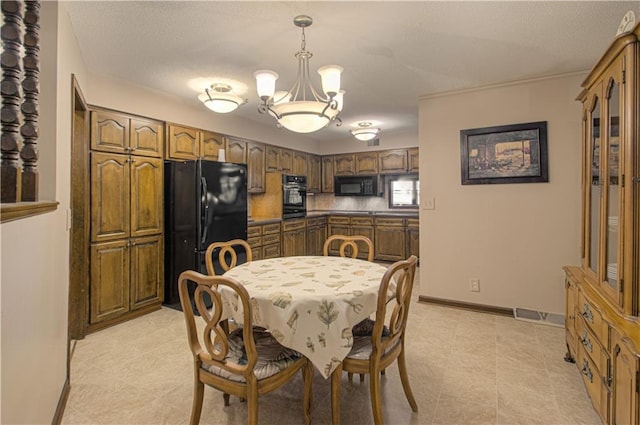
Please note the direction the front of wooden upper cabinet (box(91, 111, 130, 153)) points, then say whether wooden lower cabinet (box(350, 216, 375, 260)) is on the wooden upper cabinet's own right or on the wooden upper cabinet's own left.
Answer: on the wooden upper cabinet's own left

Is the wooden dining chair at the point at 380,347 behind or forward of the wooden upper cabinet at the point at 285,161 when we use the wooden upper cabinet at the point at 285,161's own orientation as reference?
forward

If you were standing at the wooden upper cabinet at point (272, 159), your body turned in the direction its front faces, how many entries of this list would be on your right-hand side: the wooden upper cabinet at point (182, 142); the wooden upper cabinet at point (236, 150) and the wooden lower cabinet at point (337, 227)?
2

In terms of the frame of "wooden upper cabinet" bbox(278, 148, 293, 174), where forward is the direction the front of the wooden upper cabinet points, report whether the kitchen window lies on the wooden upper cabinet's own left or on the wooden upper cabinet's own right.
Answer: on the wooden upper cabinet's own left

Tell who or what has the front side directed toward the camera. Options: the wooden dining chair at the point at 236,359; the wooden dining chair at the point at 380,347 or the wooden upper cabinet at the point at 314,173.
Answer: the wooden upper cabinet

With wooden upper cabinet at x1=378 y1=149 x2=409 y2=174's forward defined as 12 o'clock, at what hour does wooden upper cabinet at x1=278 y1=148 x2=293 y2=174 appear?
wooden upper cabinet at x1=278 y1=148 x2=293 y2=174 is roughly at 2 o'clock from wooden upper cabinet at x1=378 y1=149 x2=409 y2=174.

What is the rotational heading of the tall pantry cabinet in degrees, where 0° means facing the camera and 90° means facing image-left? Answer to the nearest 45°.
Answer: approximately 315°

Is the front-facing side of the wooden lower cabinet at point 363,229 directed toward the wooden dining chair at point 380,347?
yes

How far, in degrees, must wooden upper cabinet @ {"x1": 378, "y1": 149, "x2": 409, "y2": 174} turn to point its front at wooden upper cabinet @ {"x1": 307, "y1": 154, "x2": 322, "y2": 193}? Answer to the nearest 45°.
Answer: approximately 90° to its right

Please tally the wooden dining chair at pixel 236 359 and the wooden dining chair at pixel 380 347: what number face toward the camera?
0

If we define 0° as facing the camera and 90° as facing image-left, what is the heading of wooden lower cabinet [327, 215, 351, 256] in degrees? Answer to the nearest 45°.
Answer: approximately 0°

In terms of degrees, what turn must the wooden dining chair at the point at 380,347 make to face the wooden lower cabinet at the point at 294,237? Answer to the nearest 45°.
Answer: approximately 45° to its right

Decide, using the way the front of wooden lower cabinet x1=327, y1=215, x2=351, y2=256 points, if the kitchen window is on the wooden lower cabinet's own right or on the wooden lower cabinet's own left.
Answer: on the wooden lower cabinet's own left

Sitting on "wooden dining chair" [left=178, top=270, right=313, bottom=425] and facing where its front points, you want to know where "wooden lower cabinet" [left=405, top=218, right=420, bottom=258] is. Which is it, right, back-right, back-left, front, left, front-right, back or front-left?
front

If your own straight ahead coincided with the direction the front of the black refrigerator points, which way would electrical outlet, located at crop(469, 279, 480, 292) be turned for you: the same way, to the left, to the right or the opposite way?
to the right

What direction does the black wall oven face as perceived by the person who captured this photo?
facing the viewer and to the right of the viewer

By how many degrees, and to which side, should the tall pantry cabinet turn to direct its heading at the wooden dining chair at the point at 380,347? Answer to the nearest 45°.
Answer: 0° — it already faces it

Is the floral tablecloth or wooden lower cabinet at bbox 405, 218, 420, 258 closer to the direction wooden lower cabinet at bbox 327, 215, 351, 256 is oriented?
the floral tablecloth
